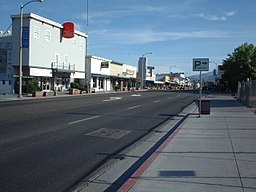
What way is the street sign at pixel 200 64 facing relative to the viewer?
toward the camera
